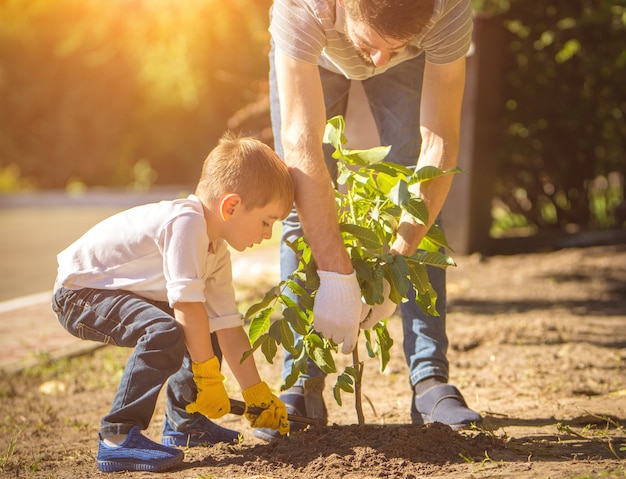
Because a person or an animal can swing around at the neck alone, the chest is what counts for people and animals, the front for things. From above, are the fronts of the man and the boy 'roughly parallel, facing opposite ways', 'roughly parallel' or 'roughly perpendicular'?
roughly perpendicular

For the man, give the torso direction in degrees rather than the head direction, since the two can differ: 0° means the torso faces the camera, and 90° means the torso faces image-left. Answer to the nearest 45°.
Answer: approximately 0°

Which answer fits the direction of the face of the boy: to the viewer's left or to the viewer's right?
to the viewer's right

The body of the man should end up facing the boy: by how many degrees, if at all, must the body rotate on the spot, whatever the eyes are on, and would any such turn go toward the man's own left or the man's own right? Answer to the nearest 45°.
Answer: approximately 90° to the man's own right

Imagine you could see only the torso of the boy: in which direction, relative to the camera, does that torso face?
to the viewer's right

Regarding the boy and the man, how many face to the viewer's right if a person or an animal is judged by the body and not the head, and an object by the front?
1

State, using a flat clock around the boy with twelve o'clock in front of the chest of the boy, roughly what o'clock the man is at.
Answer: The man is roughly at 12 o'clock from the boy.
